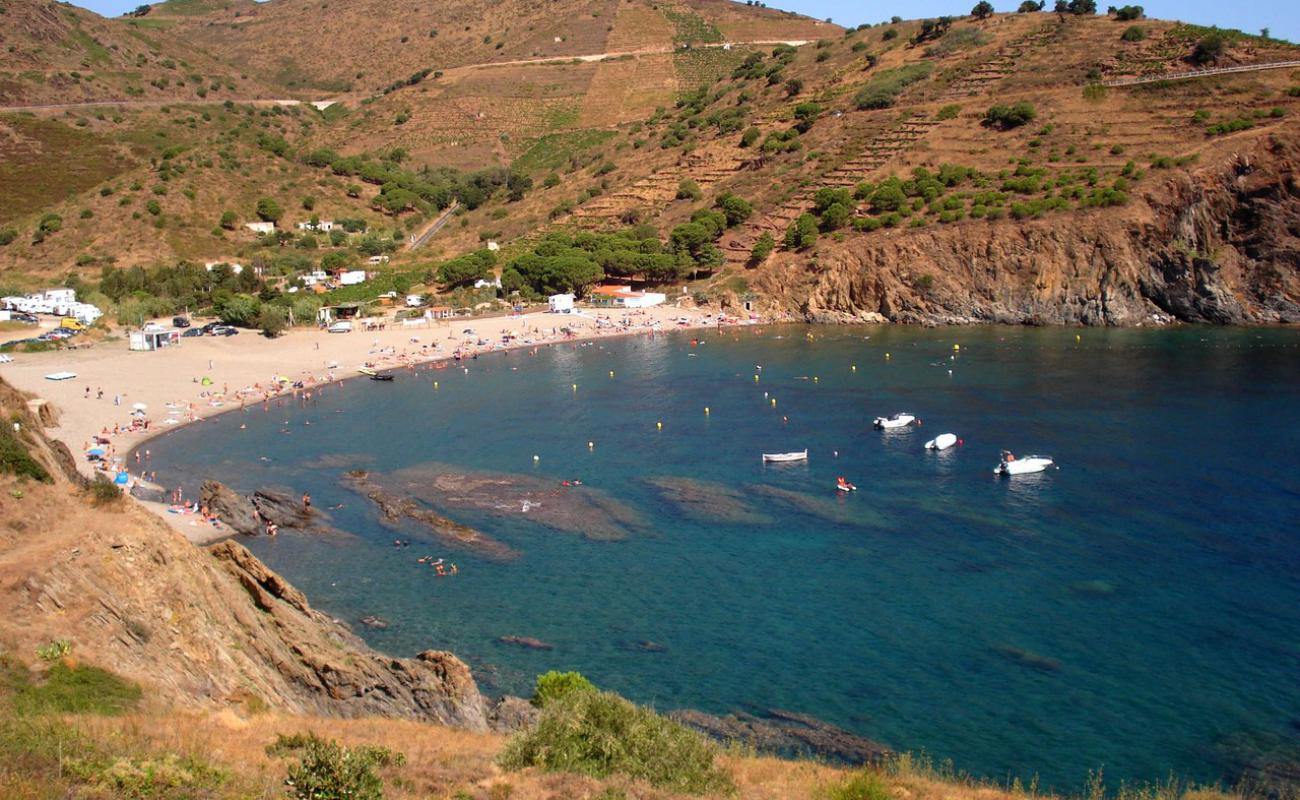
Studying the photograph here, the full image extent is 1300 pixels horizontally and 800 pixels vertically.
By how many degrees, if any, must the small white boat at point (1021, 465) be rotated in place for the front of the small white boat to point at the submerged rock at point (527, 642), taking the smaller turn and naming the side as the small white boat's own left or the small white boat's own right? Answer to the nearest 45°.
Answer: approximately 135° to the small white boat's own right

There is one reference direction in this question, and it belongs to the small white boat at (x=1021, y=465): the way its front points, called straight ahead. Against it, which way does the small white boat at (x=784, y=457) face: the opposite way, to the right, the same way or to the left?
the same way

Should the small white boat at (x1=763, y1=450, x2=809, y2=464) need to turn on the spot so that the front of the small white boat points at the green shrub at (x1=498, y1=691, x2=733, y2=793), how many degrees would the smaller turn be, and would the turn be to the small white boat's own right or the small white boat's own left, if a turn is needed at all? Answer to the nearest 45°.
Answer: approximately 90° to the small white boat's own right

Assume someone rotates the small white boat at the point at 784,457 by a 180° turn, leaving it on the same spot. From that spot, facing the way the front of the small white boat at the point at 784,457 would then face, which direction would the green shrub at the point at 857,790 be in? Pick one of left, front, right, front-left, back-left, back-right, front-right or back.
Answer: left

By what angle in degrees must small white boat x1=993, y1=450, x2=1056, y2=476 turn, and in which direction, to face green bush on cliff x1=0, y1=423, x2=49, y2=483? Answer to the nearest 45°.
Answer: approximately 135° to its right

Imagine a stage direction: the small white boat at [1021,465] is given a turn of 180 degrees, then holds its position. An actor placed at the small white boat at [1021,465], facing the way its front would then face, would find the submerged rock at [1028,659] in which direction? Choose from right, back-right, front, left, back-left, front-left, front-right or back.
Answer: left

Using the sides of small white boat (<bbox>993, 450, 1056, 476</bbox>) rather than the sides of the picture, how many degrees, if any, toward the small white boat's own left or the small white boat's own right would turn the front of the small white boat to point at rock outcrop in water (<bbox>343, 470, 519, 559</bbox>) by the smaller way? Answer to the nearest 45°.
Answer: approximately 135° to the small white boat's own right

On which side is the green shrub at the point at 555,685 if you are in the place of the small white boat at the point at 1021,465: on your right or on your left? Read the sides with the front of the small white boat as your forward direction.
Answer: on your right

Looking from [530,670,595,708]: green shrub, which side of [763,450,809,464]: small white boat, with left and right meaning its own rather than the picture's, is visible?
right

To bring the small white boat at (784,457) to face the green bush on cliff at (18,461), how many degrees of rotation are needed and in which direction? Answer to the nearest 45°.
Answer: approximately 135° to its right

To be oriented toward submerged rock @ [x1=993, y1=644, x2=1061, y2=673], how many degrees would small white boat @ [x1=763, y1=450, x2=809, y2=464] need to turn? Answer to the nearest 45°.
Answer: approximately 90° to its right

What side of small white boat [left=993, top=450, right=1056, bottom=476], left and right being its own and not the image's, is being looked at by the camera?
right

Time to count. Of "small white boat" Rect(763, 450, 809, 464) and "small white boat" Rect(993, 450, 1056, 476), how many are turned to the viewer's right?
2

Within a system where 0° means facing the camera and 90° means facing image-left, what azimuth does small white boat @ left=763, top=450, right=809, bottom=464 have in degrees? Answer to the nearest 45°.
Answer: approximately 270°

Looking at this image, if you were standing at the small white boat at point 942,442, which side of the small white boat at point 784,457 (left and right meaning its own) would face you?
front

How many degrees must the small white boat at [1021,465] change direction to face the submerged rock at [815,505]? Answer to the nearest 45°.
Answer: approximately 135° to its right
